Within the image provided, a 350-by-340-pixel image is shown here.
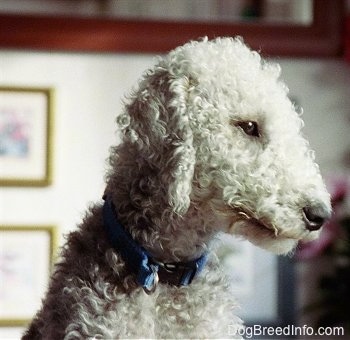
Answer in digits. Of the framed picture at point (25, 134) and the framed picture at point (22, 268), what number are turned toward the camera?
2

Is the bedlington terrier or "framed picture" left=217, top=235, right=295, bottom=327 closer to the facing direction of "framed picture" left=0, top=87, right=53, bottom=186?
the bedlington terrier

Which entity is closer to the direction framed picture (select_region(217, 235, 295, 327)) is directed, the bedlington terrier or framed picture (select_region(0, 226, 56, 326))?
the bedlington terrier

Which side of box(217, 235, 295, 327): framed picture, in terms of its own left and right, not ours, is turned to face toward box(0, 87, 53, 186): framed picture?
right

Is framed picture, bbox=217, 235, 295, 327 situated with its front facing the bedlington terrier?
yes

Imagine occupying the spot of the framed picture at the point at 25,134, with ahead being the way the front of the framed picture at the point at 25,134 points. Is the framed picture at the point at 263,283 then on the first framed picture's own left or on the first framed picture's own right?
on the first framed picture's own left

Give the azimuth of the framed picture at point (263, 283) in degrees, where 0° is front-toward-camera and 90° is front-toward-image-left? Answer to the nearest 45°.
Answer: approximately 0°
